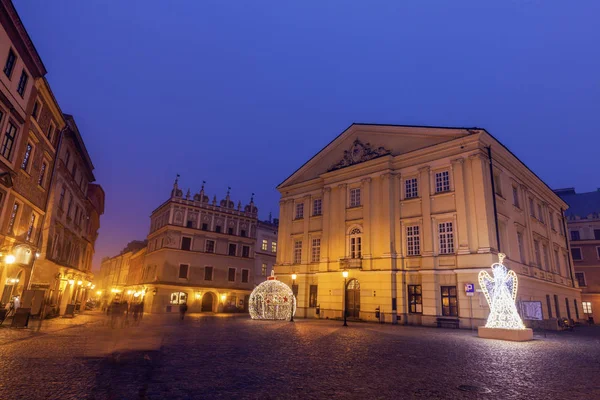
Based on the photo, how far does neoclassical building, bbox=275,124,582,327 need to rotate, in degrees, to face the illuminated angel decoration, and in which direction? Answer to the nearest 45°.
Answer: approximately 45° to its left

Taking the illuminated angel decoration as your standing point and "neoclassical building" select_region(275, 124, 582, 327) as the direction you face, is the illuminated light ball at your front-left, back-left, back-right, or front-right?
front-left

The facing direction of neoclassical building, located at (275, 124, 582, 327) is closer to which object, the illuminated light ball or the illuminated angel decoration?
the illuminated light ball

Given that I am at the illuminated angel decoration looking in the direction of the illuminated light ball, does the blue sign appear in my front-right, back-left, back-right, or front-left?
front-right

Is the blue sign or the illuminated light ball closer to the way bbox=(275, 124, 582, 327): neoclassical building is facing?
the illuminated light ball

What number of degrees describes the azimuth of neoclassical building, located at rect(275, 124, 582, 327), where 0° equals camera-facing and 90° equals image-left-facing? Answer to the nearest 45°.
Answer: approximately 45°

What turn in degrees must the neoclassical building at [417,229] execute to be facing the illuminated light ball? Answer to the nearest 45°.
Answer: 0° — it already faces it
